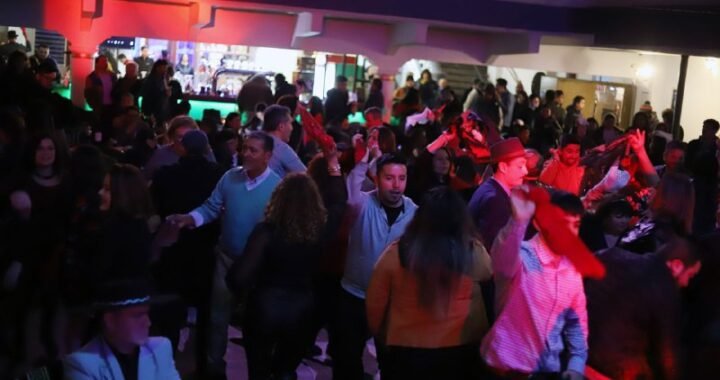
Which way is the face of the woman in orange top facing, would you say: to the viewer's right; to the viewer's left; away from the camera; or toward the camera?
away from the camera

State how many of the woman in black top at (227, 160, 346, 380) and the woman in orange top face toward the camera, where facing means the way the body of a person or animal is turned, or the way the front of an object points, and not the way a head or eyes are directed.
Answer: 0

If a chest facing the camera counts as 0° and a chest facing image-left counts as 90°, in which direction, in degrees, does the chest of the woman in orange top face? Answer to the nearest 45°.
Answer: approximately 180°

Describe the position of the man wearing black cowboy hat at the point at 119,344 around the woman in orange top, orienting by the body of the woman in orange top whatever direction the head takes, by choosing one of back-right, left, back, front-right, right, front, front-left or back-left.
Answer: back-left

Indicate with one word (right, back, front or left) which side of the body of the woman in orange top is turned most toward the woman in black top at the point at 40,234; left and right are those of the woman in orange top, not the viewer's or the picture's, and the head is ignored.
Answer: left

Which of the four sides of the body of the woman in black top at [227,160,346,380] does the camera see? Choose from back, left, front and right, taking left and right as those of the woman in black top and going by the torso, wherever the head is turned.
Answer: back

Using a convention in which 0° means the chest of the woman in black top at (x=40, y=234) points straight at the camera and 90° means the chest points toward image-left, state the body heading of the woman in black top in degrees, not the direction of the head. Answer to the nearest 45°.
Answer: approximately 0°

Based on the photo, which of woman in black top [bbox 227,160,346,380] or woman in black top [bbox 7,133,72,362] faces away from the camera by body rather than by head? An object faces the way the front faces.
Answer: woman in black top [bbox 227,160,346,380]

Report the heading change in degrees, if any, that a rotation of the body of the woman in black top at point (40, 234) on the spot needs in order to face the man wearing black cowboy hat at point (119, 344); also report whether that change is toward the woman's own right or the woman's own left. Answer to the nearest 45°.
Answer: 0° — they already face them

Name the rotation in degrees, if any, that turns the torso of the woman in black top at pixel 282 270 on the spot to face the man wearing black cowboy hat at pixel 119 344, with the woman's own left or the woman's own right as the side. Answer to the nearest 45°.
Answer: approximately 180°

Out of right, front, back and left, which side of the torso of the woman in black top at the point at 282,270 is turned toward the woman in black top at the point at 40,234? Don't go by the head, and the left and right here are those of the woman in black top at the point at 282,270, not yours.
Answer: left

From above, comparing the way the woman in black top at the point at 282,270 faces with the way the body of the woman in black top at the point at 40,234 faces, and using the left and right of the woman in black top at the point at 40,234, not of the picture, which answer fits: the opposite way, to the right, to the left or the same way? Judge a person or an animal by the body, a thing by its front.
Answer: the opposite way

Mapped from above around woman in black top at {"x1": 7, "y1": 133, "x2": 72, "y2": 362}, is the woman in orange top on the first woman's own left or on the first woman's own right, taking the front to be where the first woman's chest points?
on the first woman's own left

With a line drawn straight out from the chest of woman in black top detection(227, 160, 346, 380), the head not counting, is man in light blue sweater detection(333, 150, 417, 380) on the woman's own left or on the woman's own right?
on the woman's own right
